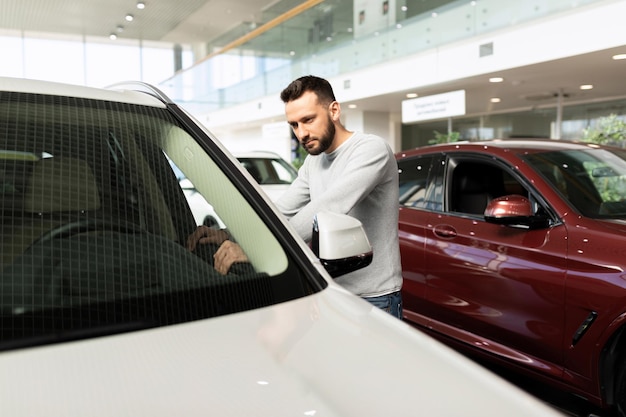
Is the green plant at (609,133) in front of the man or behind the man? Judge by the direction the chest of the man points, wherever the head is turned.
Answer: behind

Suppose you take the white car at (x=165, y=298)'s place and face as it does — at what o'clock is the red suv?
The red suv is roughly at 9 o'clock from the white car.

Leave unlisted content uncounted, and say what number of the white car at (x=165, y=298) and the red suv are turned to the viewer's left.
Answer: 0

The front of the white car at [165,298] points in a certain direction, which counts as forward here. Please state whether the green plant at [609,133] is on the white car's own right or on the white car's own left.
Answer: on the white car's own left

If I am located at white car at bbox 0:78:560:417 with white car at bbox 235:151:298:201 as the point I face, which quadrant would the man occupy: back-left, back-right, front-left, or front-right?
front-right

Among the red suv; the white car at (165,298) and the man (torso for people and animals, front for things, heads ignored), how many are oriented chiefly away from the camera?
0

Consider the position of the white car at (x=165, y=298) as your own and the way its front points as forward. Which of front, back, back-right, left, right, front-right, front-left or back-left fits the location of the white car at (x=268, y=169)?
back-left

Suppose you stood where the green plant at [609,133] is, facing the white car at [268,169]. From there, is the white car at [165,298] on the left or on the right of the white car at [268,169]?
left

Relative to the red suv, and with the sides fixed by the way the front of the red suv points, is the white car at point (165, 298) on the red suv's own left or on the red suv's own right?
on the red suv's own right

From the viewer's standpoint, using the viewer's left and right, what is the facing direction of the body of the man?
facing the viewer and to the left of the viewer

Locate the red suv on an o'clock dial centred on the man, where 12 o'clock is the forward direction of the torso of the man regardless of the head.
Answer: The red suv is roughly at 6 o'clock from the man.

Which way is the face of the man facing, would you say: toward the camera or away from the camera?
toward the camera

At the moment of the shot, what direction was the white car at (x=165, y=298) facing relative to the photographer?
facing the viewer and to the right of the viewer
